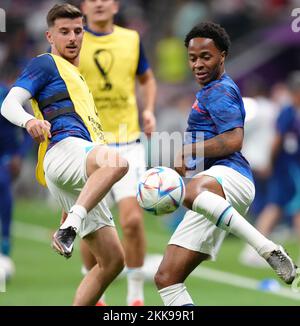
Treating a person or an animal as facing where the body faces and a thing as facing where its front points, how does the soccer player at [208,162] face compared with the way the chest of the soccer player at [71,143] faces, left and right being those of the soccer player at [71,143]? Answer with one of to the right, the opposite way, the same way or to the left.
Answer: to the right

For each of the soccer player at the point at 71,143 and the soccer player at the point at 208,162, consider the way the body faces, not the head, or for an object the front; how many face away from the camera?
0

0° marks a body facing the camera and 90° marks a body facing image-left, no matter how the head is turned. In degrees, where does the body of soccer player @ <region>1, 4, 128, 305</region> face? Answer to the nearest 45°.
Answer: approximately 315°

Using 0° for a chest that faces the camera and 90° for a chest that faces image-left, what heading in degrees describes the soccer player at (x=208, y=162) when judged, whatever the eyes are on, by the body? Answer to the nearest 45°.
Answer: approximately 45°

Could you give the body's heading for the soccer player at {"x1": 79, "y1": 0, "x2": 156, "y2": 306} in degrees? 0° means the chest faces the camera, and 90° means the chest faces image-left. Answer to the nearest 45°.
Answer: approximately 0°
